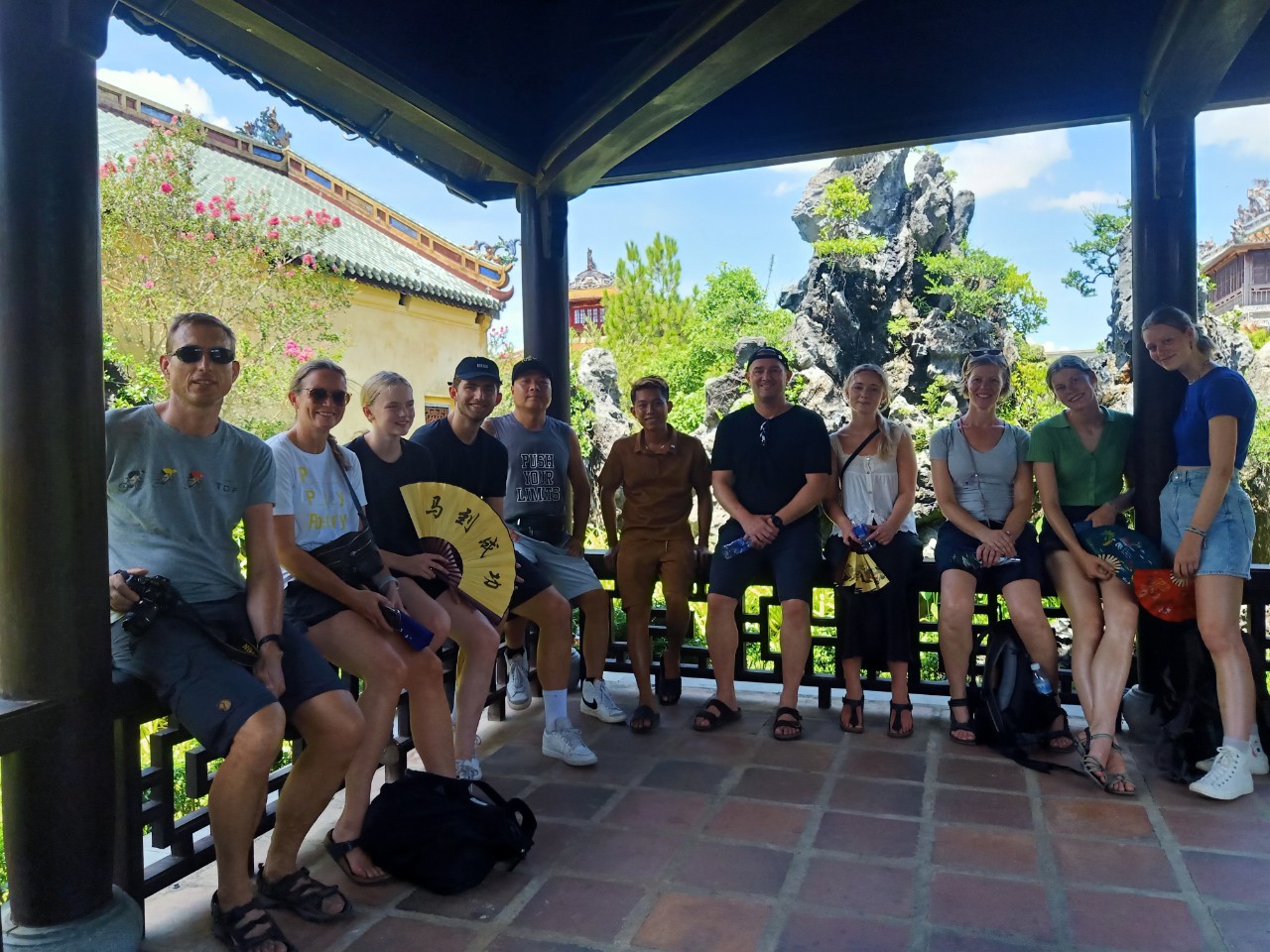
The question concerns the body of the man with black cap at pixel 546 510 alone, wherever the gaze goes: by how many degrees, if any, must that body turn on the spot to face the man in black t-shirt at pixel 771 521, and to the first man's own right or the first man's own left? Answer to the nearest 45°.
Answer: approximately 90° to the first man's own left

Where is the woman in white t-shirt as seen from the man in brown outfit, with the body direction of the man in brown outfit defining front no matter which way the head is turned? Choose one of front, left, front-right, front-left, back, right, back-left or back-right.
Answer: front-right

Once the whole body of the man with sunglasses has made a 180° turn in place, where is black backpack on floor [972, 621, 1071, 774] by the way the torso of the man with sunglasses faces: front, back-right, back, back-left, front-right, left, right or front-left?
back-right

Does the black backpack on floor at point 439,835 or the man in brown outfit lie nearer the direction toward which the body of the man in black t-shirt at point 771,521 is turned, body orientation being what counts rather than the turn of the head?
the black backpack on floor

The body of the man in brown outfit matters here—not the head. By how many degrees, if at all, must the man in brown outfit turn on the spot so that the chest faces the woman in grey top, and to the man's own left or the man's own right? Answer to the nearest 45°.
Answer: approximately 90° to the man's own left

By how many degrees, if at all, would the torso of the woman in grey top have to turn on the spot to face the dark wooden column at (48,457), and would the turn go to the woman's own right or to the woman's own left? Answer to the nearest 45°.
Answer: approximately 45° to the woman's own right

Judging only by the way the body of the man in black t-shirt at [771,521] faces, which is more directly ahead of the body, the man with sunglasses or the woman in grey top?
the man with sunglasses

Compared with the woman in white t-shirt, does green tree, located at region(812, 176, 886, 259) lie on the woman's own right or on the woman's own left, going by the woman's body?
on the woman's own left

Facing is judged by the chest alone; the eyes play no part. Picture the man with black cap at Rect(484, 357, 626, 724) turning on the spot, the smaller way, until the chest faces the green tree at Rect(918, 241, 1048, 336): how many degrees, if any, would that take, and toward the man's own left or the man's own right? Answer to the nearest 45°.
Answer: approximately 135° to the man's own left

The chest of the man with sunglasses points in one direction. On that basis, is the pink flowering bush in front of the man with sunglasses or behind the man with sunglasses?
behind

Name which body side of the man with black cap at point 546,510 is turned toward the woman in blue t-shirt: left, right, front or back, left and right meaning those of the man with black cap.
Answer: left
